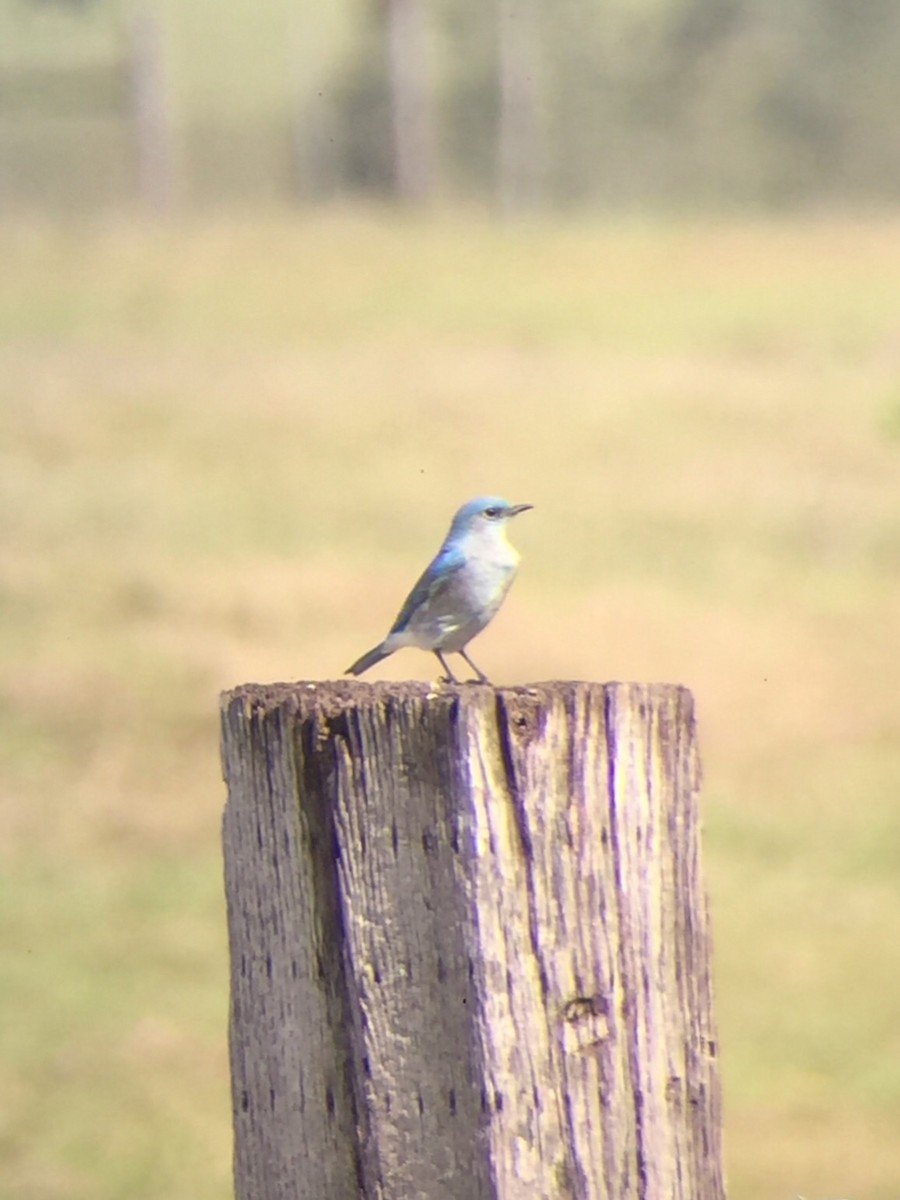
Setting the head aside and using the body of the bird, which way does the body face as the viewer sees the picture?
to the viewer's right

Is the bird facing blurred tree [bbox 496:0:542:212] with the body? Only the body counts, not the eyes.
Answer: no

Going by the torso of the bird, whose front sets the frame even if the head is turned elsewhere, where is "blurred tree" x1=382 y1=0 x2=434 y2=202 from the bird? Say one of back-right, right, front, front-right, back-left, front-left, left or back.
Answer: left
